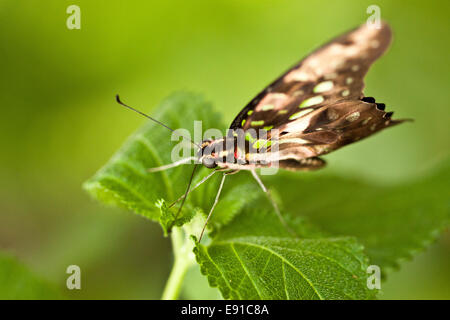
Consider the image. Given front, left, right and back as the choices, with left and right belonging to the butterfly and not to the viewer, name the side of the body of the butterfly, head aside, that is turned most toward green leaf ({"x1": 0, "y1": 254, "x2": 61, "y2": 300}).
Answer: front

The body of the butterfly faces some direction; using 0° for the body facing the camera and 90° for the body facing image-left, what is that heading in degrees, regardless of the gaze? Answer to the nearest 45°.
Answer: approximately 90°
